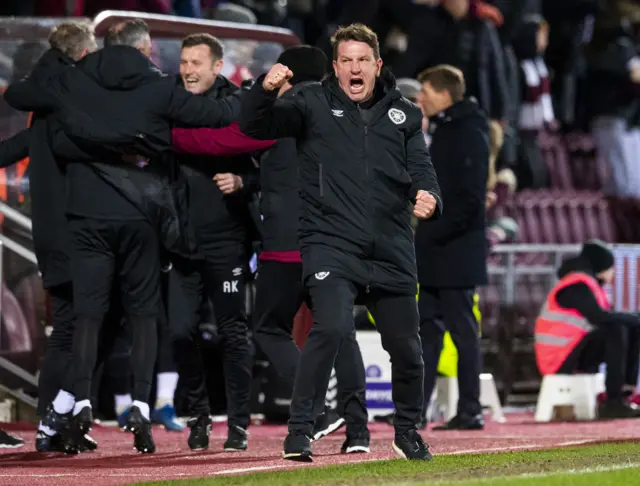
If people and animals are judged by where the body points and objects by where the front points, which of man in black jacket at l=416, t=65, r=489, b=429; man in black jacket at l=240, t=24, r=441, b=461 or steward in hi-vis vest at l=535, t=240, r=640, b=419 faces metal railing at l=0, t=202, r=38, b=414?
man in black jacket at l=416, t=65, r=489, b=429

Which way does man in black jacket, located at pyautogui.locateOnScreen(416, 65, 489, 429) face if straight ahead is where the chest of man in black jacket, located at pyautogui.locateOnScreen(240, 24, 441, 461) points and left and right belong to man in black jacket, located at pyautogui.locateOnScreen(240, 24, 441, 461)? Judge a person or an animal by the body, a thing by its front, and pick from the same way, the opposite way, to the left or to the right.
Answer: to the right

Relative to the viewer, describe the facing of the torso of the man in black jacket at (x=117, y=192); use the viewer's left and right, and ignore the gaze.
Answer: facing away from the viewer

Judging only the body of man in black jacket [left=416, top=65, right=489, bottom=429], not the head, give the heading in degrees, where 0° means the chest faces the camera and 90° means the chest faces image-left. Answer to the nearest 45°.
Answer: approximately 90°

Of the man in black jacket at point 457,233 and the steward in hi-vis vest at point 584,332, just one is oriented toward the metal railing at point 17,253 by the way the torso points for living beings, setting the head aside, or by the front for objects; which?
the man in black jacket

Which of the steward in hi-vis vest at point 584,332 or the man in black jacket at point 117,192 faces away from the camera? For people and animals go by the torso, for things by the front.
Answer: the man in black jacket

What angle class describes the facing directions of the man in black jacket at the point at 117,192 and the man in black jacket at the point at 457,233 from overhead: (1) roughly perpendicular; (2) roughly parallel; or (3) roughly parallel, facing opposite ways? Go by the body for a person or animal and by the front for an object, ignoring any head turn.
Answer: roughly perpendicular

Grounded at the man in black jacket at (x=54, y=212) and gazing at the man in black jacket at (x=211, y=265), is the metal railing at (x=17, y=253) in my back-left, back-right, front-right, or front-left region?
back-left
